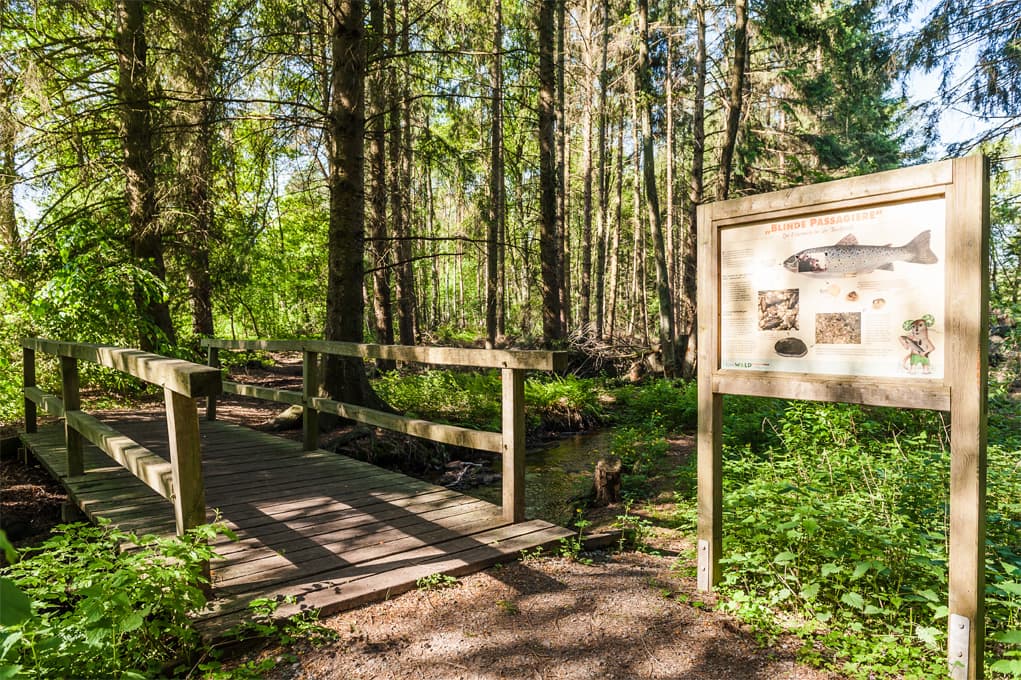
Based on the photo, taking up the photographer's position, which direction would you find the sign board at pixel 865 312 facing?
facing the viewer and to the left of the viewer

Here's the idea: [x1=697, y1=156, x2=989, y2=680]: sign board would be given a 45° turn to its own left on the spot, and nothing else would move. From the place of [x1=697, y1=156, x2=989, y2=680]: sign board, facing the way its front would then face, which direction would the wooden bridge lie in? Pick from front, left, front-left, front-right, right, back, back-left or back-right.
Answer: right

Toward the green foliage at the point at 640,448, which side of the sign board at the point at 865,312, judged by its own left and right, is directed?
right

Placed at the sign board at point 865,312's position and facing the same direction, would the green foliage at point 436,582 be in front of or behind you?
in front

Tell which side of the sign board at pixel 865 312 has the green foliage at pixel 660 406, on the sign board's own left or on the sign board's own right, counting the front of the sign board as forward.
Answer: on the sign board's own right

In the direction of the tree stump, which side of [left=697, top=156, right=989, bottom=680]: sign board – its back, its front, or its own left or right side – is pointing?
right
